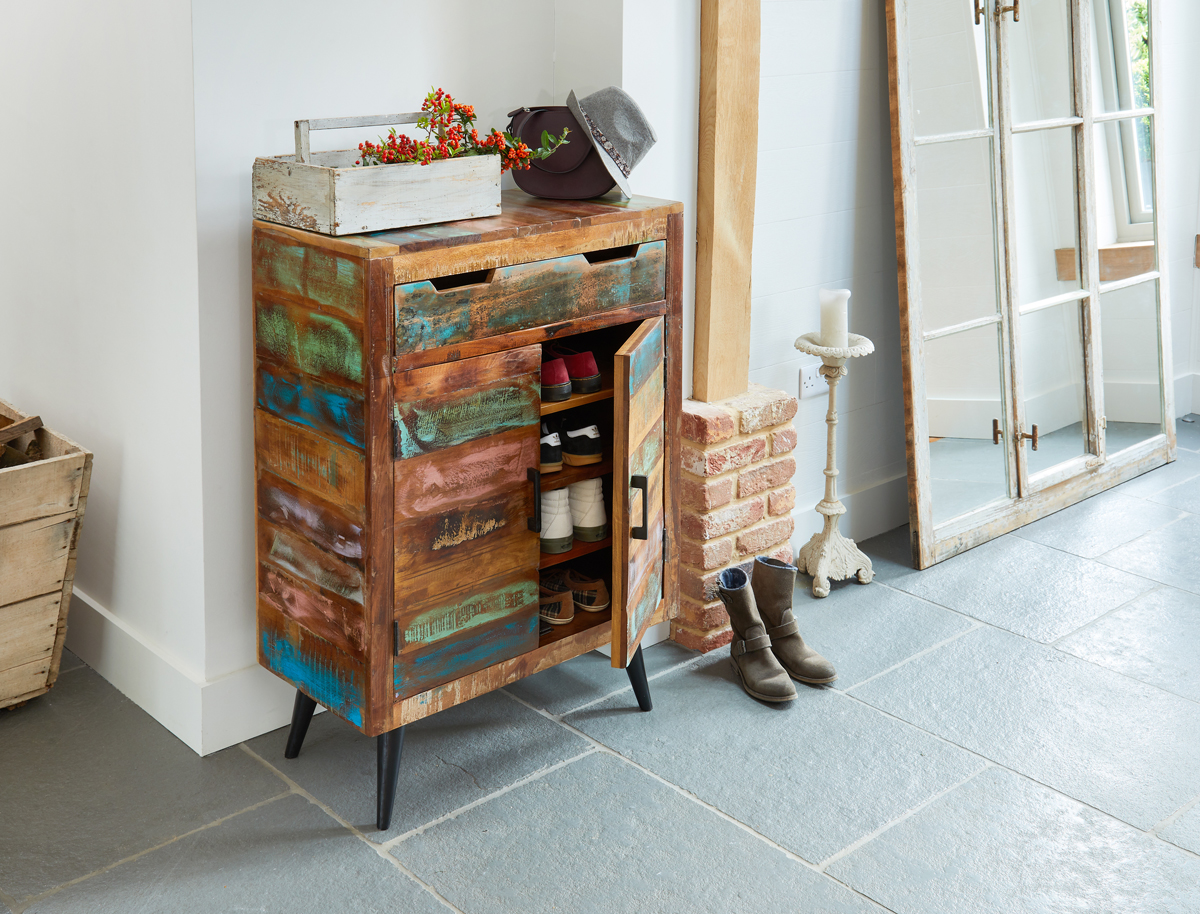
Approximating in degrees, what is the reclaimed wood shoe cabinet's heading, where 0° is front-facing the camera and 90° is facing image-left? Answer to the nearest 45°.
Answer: approximately 315°

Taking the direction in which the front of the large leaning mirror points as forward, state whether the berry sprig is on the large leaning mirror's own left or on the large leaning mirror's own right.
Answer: on the large leaning mirror's own right

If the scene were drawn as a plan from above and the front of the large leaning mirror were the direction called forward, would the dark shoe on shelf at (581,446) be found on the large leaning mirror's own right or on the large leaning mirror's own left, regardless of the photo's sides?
on the large leaning mirror's own right

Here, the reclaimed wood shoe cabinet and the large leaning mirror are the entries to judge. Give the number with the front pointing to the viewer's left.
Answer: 0

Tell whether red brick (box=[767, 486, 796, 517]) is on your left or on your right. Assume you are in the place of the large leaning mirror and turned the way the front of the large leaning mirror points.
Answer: on your right
